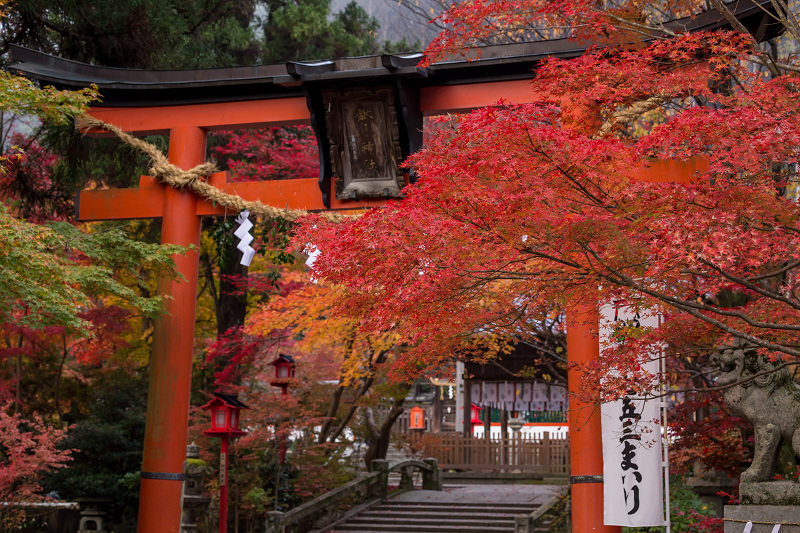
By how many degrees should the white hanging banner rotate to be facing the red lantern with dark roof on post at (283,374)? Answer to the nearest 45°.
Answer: approximately 135° to its right

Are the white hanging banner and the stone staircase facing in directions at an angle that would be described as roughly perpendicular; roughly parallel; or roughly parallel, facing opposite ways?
roughly parallel

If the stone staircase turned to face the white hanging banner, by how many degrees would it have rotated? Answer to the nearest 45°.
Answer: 0° — it already faces it

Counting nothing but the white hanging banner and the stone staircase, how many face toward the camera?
2

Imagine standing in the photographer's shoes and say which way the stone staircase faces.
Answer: facing the viewer

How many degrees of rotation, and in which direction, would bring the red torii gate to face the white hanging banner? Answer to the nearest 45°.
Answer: approximately 90° to its left

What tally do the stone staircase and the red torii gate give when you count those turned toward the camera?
2

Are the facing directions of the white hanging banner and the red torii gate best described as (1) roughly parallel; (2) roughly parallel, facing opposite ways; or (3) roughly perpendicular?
roughly parallel

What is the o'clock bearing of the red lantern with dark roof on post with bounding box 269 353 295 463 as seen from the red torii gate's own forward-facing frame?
The red lantern with dark roof on post is roughly at 6 o'clock from the red torii gate.

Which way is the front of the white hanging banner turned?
toward the camera
